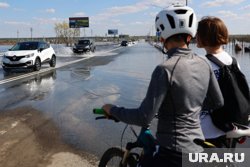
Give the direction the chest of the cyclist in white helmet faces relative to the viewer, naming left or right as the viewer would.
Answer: facing away from the viewer and to the left of the viewer

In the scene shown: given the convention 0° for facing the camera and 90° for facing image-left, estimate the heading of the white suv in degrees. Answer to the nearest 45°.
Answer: approximately 45°

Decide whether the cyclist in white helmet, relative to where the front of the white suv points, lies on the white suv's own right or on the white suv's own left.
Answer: on the white suv's own left
